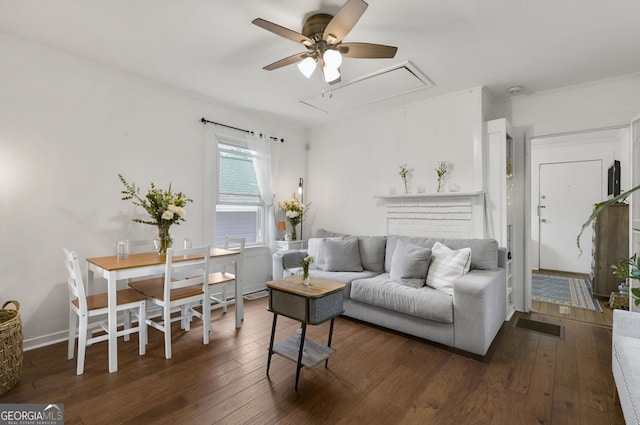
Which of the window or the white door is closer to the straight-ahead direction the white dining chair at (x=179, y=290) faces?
the window

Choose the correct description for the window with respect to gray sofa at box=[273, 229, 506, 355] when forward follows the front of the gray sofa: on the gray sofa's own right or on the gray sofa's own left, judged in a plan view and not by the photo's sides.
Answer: on the gray sofa's own right

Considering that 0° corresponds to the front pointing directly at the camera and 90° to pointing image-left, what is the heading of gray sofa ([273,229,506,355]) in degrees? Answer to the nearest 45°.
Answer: approximately 45°

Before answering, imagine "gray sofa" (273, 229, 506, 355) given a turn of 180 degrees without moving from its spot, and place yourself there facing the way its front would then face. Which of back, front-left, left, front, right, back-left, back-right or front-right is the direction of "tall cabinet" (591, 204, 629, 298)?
front

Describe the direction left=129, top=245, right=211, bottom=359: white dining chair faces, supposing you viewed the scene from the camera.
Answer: facing away from the viewer and to the left of the viewer

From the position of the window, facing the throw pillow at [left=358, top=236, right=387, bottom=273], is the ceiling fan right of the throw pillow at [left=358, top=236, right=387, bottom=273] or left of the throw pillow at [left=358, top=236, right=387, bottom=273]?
right
